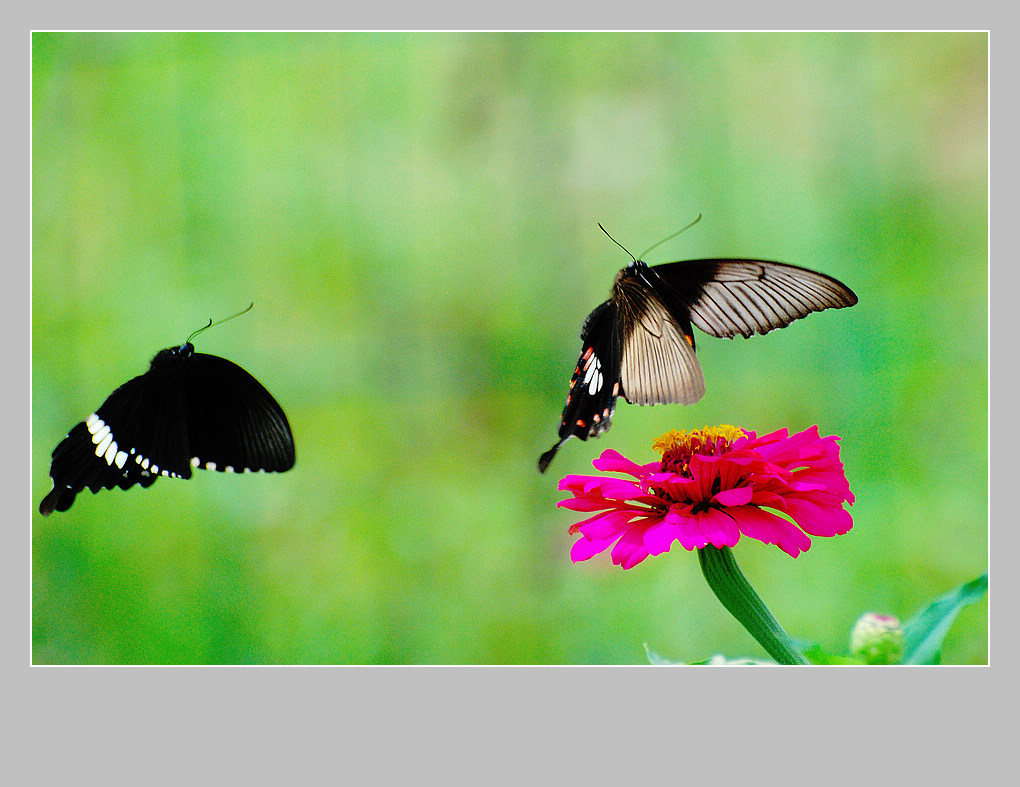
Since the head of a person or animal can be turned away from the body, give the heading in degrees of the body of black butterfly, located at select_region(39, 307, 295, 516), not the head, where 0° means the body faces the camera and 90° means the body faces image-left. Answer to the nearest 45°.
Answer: approximately 270°
